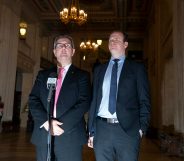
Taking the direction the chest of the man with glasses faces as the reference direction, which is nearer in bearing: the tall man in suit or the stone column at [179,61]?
the tall man in suit

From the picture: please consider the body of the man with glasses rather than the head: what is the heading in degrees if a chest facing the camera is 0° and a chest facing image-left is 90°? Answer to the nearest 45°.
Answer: approximately 0°

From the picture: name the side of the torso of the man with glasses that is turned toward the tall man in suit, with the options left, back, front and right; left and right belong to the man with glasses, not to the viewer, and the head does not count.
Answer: left

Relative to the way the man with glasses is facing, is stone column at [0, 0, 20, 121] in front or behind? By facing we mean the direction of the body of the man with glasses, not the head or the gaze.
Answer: behind

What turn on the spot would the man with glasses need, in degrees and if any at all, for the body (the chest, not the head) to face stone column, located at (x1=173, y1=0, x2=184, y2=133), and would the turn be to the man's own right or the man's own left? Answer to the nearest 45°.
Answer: approximately 135° to the man's own left

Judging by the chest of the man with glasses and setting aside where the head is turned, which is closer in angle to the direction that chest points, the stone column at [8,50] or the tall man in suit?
the tall man in suit
